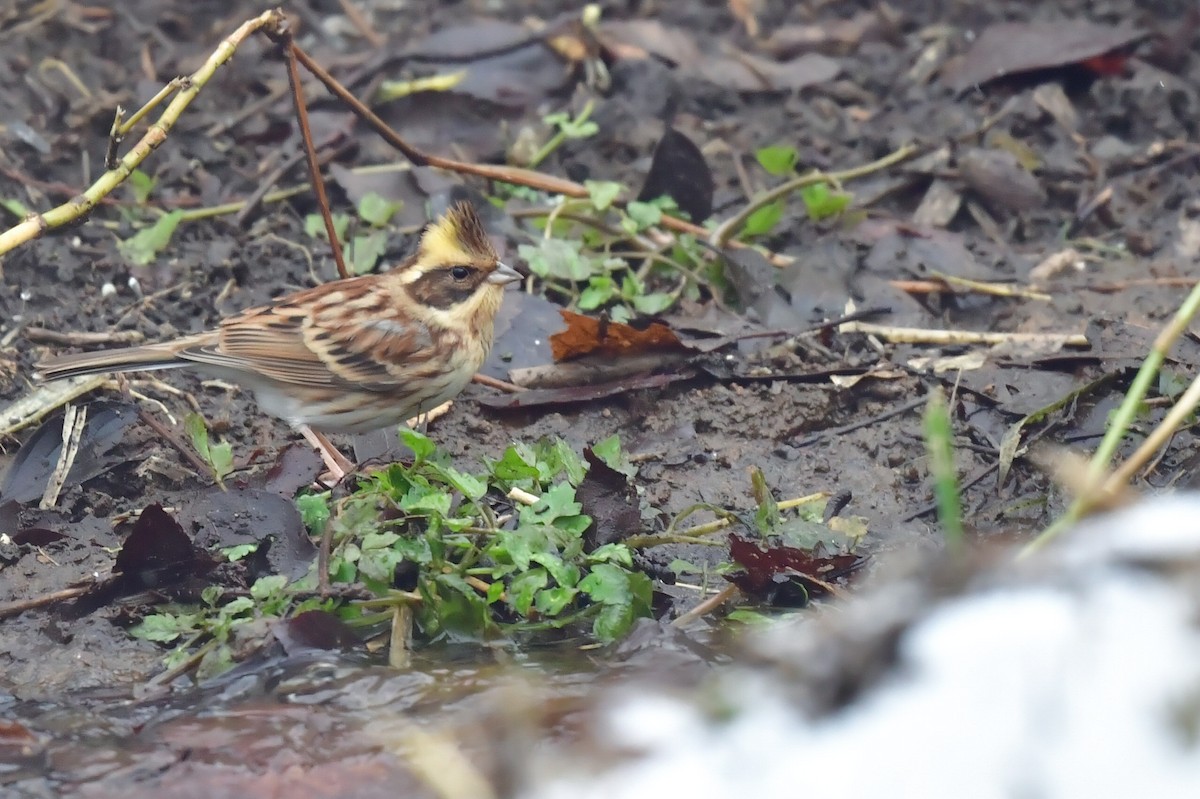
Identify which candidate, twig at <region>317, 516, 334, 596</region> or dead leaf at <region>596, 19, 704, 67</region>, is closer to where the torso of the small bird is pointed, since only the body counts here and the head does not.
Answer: the dead leaf

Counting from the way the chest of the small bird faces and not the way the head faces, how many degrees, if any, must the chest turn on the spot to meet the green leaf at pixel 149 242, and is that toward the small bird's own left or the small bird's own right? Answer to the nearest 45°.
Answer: approximately 135° to the small bird's own left

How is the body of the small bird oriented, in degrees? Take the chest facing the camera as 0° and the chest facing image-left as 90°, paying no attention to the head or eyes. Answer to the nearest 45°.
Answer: approximately 270°

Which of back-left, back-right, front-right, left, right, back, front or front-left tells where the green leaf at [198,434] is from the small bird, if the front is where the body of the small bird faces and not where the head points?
back-right

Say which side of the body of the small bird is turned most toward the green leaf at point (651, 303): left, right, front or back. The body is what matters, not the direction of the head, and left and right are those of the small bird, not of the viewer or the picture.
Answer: front

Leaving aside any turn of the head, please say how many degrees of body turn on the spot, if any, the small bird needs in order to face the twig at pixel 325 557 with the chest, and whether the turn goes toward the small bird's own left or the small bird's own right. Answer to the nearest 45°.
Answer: approximately 90° to the small bird's own right

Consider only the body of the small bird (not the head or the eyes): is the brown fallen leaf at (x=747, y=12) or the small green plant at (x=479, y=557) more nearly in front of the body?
the brown fallen leaf

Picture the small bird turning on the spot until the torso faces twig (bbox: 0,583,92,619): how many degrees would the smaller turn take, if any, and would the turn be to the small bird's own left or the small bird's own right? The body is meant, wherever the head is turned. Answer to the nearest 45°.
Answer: approximately 135° to the small bird's own right

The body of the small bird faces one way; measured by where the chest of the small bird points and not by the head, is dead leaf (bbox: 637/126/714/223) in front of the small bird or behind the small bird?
in front

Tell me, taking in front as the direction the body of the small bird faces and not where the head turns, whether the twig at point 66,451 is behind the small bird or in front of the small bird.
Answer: behind

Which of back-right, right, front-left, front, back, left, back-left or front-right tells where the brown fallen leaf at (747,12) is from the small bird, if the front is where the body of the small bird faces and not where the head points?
front-left

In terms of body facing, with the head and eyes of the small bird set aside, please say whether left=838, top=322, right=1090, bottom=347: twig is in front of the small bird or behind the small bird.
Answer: in front

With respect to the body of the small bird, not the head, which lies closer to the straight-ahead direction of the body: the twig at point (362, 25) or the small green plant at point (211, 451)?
the twig
